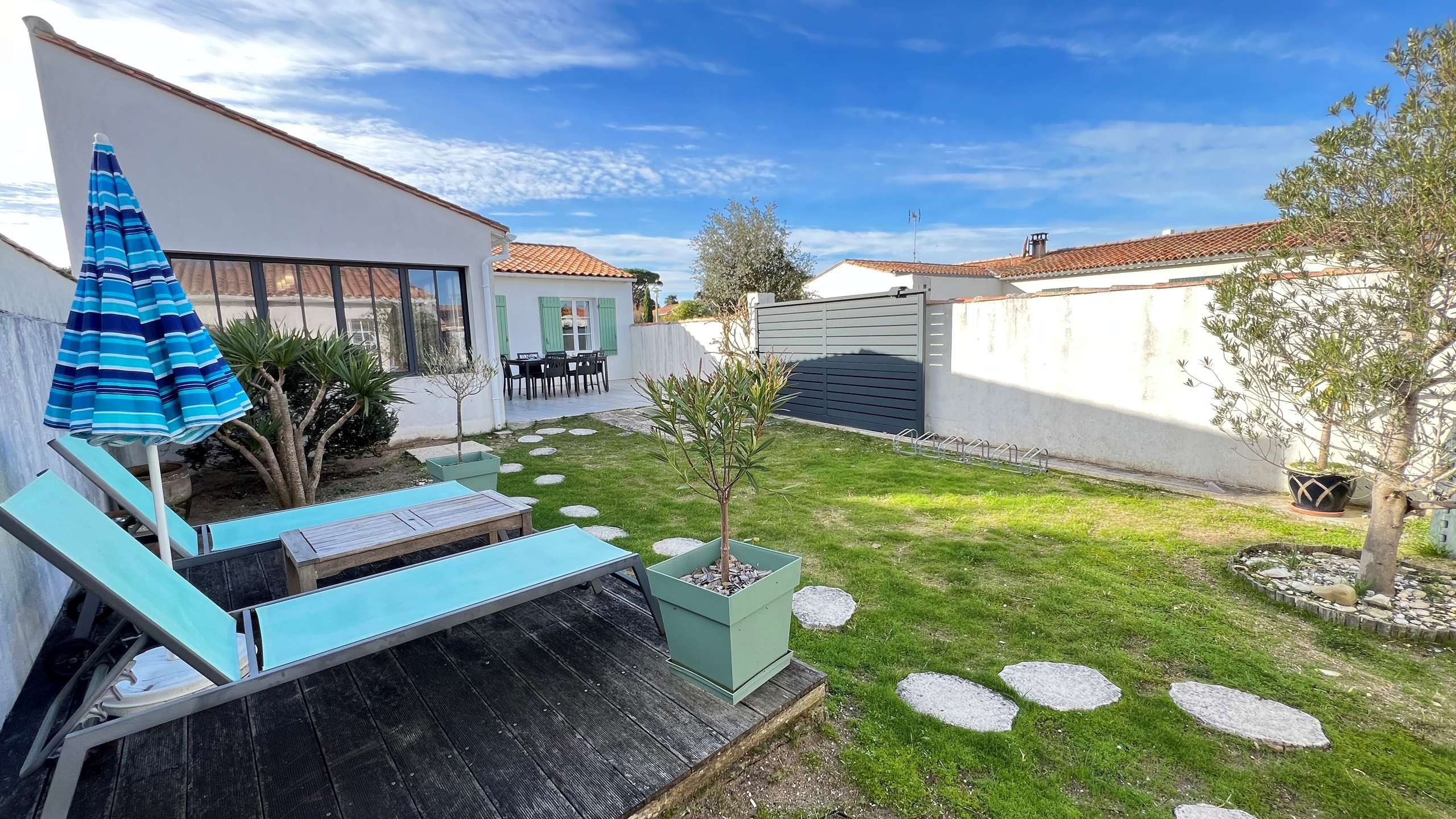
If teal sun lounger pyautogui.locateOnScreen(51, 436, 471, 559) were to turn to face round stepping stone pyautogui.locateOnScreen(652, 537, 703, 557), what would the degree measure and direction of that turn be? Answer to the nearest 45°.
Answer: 0° — it already faces it

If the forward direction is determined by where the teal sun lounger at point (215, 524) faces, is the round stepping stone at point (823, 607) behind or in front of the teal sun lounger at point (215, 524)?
in front

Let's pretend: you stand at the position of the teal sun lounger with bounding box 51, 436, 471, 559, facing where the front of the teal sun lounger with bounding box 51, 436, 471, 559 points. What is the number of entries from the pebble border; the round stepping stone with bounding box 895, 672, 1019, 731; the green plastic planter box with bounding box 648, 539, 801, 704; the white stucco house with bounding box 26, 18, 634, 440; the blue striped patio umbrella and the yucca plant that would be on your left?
2

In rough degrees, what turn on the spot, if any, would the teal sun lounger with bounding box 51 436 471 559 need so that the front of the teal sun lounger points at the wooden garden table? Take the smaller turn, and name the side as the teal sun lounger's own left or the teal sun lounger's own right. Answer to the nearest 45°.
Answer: approximately 45° to the teal sun lounger's own right

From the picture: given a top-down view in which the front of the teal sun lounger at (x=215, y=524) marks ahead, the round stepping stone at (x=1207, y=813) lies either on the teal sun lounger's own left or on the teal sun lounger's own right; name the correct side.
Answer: on the teal sun lounger's own right

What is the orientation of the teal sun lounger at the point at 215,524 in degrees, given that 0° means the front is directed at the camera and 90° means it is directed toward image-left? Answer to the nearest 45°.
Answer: approximately 270°

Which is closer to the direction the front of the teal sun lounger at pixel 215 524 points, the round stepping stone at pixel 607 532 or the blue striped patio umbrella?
the round stepping stone

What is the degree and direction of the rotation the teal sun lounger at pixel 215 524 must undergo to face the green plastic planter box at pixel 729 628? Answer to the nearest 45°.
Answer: approximately 45° to its right

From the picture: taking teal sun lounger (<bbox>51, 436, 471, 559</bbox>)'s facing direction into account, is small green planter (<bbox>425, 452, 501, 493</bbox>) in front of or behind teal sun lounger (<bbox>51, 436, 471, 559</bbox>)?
in front

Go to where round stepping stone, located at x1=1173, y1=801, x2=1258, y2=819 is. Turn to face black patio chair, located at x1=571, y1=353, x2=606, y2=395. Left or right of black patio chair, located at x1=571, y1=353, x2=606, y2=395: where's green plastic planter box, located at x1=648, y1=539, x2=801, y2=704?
left
